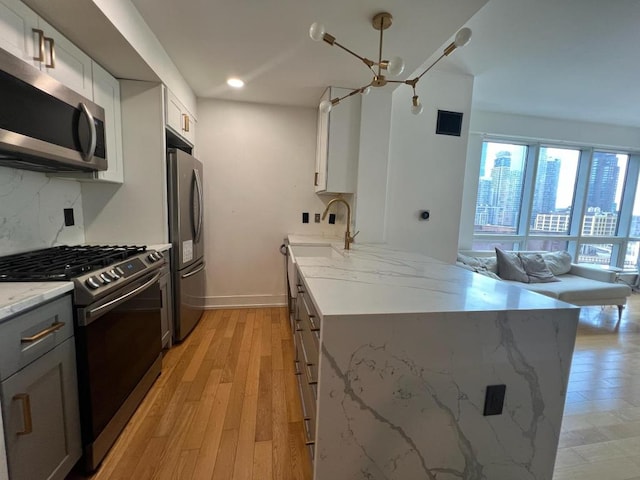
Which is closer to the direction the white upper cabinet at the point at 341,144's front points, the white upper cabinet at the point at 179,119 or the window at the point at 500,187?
the white upper cabinet

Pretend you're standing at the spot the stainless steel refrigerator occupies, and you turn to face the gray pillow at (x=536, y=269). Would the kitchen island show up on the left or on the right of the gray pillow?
right

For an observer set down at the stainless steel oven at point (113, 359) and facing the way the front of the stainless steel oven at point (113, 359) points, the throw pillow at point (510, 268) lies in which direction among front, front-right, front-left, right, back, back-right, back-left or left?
front-left

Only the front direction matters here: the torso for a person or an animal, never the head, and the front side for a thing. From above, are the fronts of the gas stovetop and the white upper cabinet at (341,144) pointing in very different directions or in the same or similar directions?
very different directions

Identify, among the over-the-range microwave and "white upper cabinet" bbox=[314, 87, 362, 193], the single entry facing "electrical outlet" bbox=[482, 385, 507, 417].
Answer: the over-the-range microwave

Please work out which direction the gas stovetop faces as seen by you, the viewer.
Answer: facing the viewer and to the right of the viewer

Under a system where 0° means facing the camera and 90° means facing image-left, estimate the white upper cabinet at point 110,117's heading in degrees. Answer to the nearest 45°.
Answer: approximately 270°

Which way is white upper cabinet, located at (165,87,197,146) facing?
to the viewer's right

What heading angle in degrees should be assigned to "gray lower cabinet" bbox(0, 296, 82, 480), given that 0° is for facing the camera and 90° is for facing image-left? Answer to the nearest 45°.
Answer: approximately 315°

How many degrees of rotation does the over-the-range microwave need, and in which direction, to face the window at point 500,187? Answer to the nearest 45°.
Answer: approximately 45° to its left

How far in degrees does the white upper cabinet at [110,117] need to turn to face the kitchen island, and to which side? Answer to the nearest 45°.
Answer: approximately 45° to its right
